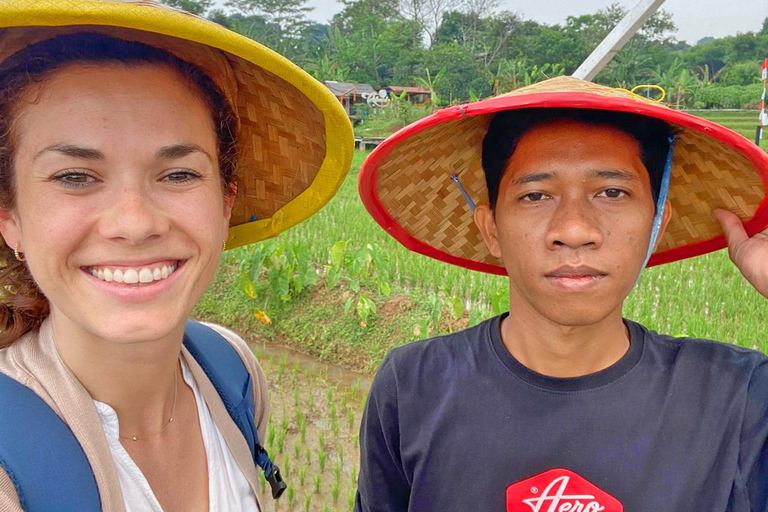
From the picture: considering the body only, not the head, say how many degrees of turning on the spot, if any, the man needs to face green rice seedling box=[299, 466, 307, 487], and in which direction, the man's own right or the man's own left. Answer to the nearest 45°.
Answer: approximately 135° to the man's own right

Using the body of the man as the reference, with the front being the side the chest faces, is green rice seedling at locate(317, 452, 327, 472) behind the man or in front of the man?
behind

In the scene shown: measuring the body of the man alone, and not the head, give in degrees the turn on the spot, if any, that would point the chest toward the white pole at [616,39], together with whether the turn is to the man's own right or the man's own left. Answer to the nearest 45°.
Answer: approximately 180°

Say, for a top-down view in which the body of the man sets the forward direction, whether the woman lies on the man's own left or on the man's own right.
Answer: on the man's own right

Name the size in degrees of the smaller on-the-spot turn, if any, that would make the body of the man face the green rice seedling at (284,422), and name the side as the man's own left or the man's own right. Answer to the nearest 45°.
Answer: approximately 135° to the man's own right

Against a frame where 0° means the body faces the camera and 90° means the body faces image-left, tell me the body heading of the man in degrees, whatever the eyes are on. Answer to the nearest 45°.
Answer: approximately 0°
